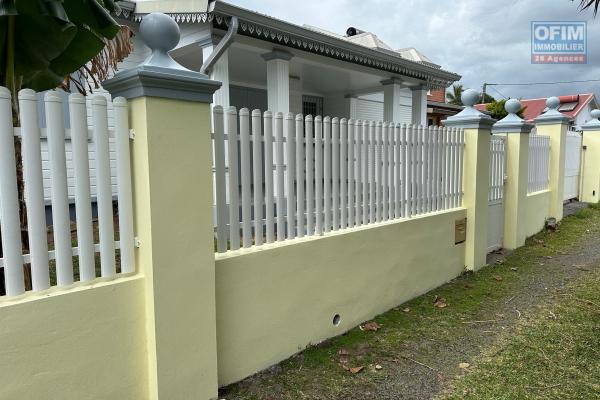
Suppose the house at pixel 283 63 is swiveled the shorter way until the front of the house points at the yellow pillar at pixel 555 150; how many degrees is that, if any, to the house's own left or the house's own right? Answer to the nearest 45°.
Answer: approximately 45° to the house's own left

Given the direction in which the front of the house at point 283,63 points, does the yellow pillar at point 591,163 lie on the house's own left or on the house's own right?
on the house's own left

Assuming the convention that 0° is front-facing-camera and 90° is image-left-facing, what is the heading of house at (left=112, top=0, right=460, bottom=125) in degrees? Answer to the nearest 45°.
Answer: approximately 315°

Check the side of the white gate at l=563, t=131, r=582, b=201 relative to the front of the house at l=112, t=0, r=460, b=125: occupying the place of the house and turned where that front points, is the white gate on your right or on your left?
on your left

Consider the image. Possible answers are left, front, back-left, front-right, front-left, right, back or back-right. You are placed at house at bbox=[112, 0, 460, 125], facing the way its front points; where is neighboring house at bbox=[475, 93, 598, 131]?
left

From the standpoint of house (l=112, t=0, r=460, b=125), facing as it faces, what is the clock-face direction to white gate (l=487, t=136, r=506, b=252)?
The white gate is roughly at 11 o'clock from the house.

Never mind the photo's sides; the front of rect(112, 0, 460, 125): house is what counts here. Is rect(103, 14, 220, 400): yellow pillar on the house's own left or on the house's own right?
on the house's own right

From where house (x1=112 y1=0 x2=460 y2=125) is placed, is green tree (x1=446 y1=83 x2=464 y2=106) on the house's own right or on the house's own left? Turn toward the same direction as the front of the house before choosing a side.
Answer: on the house's own left

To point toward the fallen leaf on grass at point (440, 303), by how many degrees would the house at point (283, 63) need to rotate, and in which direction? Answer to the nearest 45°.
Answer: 0° — it already faces it
